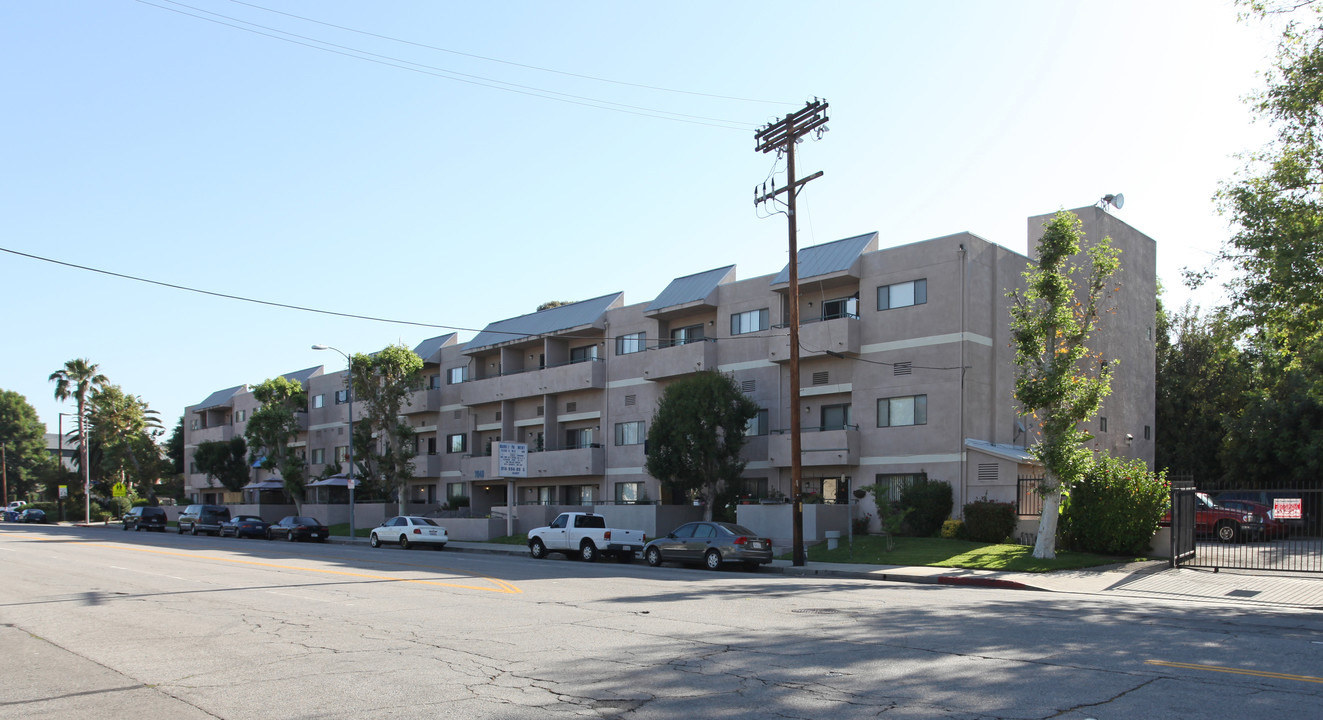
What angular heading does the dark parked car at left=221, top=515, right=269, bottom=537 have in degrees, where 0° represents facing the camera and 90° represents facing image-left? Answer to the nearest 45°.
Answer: approximately 135°

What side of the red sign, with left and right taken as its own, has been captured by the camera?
front

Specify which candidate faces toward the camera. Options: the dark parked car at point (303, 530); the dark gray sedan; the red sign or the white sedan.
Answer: the red sign

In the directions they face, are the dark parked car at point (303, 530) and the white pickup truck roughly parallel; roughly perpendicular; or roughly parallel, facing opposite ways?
roughly parallel

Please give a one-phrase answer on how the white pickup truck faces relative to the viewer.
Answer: facing away from the viewer and to the left of the viewer
